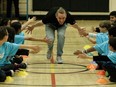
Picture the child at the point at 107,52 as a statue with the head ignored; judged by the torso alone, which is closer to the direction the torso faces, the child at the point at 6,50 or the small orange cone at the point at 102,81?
the child

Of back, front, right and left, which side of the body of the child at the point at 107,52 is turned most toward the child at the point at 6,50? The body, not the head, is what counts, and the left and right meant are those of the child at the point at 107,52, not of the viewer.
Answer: front

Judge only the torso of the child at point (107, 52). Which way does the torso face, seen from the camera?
to the viewer's left

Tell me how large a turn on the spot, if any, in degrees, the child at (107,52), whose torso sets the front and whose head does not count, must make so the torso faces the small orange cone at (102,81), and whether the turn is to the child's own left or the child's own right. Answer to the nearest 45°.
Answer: approximately 90° to the child's own left
